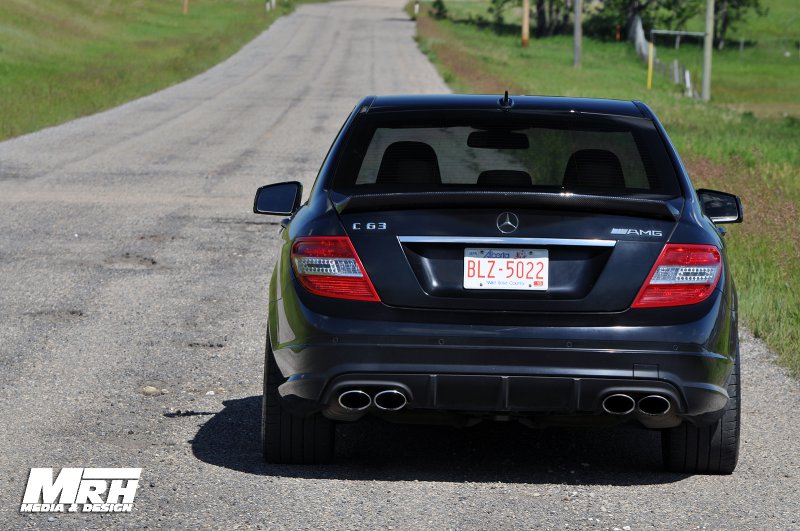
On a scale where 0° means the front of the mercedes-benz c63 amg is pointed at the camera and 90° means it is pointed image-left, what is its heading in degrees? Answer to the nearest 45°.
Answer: approximately 180°

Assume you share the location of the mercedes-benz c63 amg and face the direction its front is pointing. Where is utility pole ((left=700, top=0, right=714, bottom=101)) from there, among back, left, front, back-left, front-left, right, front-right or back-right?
front
